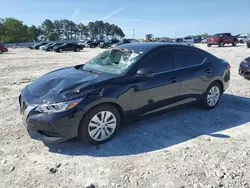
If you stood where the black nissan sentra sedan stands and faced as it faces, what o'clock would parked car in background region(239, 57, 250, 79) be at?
The parked car in background is roughly at 6 o'clock from the black nissan sentra sedan.

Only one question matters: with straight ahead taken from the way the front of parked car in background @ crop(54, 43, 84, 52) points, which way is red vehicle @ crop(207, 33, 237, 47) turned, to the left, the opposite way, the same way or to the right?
the same way

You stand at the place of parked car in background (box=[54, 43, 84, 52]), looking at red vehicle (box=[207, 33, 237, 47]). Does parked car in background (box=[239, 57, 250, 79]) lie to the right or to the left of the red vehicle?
right

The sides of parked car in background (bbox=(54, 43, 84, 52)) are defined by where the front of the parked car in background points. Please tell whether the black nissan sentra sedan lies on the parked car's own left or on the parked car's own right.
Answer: on the parked car's own left

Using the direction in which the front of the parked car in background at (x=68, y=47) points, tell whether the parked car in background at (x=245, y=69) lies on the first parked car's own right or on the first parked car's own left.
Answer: on the first parked car's own left

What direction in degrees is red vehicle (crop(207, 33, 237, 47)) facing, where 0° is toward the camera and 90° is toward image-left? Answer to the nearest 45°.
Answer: approximately 45°

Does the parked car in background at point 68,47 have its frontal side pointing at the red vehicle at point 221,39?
no

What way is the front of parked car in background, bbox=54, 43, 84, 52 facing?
to the viewer's left

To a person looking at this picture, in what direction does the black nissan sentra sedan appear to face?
facing the viewer and to the left of the viewer

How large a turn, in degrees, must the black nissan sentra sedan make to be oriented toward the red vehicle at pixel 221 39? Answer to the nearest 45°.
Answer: approximately 180°

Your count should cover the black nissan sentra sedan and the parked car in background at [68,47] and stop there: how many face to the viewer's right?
0

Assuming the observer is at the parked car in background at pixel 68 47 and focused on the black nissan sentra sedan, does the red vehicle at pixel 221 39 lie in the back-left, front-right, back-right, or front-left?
front-left

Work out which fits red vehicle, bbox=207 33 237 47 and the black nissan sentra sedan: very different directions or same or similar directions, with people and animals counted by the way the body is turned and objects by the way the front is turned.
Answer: same or similar directions

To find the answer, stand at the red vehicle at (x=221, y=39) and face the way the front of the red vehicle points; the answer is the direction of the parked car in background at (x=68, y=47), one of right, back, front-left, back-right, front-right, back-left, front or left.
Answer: front-right

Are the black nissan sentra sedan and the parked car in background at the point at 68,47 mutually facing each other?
no
